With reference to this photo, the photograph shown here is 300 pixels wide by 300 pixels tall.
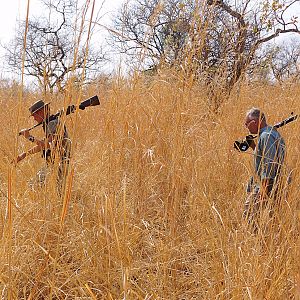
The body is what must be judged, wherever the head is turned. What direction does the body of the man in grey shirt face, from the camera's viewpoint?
to the viewer's left
